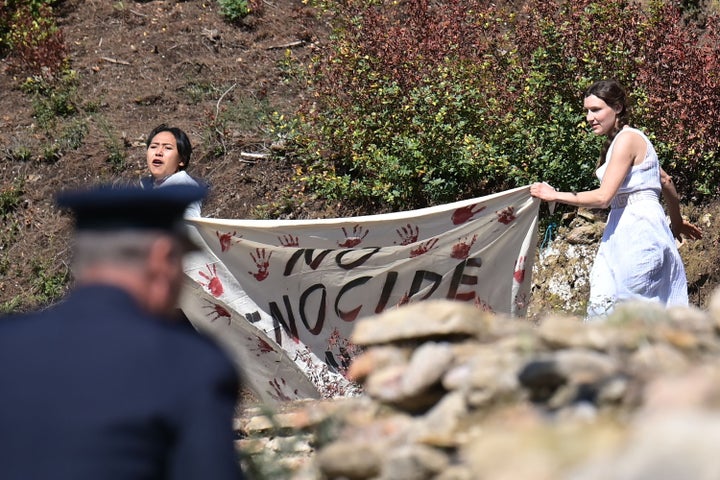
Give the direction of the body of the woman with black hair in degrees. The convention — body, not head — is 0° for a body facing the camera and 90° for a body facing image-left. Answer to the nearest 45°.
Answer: approximately 45°

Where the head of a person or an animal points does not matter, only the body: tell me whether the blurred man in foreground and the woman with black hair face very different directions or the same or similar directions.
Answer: very different directions

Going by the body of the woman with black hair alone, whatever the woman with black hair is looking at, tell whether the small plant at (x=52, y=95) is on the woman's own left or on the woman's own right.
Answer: on the woman's own right

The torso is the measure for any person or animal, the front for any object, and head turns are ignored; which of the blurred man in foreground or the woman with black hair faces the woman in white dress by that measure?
the blurred man in foreground

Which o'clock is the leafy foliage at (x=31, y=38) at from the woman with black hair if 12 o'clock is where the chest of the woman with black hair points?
The leafy foliage is roughly at 4 o'clock from the woman with black hair.

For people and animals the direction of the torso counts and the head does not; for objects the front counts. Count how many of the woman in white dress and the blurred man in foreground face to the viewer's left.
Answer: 1

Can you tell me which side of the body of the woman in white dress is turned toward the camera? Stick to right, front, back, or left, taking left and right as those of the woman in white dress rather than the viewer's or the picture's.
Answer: left

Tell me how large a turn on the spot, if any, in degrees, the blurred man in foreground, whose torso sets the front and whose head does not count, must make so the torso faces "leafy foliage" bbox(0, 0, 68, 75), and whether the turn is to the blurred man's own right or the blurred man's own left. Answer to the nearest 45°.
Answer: approximately 45° to the blurred man's own left

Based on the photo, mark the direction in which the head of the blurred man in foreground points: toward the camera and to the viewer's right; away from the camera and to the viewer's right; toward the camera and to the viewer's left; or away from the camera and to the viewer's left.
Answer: away from the camera and to the viewer's right

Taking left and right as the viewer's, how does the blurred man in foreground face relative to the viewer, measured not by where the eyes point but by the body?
facing away from the viewer and to the right of the viewer
